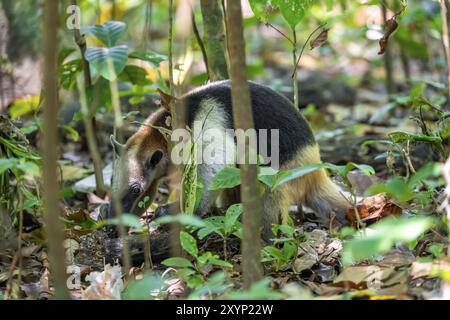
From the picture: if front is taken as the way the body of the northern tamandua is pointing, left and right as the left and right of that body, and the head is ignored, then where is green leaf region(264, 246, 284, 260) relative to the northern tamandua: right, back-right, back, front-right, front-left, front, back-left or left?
left

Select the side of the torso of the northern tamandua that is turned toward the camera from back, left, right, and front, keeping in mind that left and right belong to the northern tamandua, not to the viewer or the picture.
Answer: left

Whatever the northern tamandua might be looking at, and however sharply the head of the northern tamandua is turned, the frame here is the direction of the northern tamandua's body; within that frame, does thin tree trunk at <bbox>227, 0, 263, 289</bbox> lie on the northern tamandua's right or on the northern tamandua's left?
on the northern tamandua's left

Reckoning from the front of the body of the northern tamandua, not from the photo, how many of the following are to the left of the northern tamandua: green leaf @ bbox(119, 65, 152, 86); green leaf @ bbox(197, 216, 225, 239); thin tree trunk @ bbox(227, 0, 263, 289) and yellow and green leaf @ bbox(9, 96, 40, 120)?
2

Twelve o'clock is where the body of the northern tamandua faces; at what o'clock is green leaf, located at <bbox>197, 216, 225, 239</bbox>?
The green leaf is roughly at 9 o'clock from the northern tamandua.

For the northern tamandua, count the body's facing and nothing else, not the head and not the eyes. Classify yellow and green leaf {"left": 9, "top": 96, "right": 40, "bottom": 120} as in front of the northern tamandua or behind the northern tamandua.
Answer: in front

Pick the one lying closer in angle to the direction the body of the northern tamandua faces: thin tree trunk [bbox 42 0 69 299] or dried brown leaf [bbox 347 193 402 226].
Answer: the thin tree trunk
